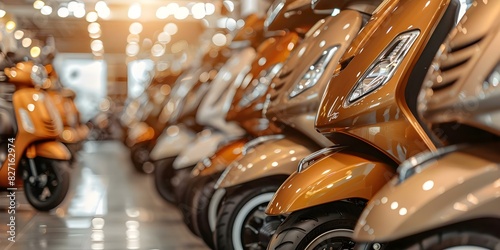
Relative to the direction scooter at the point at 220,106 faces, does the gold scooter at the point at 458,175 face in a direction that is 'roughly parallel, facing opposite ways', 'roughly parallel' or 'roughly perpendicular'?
roughly parallel

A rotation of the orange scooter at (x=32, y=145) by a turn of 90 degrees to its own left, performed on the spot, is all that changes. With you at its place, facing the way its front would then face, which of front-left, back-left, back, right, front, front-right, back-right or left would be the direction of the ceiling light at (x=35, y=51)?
front-left

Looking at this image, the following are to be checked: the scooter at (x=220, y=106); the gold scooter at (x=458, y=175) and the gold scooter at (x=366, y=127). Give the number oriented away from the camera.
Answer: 0

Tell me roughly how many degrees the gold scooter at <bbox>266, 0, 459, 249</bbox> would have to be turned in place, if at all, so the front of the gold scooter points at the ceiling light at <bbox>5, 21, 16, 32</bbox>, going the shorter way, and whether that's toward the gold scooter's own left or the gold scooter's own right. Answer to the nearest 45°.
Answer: approximately 90° to the gold scooter's own right

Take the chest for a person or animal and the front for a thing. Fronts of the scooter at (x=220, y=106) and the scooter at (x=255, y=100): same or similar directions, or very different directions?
same or similar directions

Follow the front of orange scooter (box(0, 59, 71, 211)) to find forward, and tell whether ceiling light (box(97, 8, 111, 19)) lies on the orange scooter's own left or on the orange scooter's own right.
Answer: on the orange scooter's own left

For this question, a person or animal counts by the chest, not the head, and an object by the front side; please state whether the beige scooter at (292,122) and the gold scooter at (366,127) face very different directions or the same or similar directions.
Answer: same or similar directions

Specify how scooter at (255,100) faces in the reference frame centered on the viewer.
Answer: facing the viewer and to the left of the viewer

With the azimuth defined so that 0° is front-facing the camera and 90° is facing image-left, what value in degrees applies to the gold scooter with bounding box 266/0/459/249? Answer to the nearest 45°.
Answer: approximately 45°

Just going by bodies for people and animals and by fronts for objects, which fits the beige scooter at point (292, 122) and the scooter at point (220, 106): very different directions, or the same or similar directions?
same or similar directions

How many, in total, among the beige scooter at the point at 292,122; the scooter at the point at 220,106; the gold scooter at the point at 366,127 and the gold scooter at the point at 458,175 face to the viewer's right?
0

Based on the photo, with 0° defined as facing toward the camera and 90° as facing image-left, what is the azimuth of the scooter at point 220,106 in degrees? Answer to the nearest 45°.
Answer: approximately 45°

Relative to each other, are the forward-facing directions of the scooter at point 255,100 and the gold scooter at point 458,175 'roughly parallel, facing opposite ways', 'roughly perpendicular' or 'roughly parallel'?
roughly parallel

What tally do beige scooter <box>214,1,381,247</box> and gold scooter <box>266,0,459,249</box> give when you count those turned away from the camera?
0
